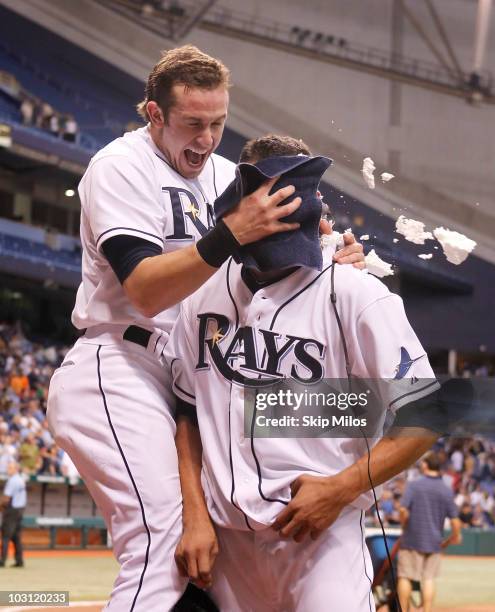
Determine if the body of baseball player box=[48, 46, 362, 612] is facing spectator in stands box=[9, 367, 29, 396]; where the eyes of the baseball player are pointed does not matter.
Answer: no

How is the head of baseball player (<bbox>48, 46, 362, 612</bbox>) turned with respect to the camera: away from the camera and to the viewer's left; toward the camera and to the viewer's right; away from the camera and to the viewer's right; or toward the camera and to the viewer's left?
toward the camera and to the viewer's right

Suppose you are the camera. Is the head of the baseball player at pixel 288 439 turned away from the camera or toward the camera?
toward the camera

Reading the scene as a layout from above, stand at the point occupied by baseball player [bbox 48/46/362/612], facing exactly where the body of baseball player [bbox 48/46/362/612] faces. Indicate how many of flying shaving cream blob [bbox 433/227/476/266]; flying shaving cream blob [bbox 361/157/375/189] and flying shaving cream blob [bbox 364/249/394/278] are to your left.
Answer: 3

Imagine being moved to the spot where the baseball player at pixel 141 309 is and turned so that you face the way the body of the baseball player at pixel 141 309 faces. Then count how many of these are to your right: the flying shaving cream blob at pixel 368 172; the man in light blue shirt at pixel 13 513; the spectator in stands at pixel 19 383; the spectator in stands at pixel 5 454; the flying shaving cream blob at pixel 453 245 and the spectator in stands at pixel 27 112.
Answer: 0

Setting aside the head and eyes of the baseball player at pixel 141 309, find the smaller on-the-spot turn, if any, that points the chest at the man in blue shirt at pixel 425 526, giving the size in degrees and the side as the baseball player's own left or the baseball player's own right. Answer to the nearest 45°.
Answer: approximately 135° to the baseball player's own left

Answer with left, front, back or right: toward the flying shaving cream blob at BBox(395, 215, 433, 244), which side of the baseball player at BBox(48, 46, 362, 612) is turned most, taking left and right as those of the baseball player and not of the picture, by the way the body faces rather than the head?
left

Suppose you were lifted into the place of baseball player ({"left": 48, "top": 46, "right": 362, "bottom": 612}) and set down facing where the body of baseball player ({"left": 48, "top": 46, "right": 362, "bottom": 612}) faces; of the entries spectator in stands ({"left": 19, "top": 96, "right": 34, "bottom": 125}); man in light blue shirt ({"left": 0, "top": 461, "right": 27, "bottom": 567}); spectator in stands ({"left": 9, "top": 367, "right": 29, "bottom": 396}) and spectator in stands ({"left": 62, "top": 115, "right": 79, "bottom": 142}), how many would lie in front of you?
0

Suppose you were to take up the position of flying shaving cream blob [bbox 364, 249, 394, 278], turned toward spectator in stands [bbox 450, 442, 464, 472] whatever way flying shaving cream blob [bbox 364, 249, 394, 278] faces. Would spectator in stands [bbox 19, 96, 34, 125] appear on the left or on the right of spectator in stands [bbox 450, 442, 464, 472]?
left

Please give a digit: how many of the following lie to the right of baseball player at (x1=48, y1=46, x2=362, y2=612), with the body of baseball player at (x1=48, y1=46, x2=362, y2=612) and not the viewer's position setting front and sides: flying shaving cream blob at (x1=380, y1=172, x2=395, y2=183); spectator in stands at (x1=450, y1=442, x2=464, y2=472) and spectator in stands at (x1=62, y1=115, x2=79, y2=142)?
0

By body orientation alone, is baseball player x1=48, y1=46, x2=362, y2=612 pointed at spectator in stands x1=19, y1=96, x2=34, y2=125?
no

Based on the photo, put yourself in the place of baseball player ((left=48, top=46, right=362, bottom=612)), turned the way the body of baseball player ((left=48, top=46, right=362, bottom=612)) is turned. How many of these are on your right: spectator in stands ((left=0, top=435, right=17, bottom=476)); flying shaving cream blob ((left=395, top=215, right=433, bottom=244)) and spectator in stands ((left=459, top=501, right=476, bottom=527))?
0

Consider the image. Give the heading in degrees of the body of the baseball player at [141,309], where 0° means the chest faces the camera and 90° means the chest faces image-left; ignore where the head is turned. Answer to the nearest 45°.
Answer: approximately 315°

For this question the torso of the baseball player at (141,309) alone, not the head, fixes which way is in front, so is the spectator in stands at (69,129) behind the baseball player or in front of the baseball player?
behind

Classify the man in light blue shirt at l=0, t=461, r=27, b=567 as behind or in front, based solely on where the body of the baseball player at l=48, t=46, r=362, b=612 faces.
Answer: behind

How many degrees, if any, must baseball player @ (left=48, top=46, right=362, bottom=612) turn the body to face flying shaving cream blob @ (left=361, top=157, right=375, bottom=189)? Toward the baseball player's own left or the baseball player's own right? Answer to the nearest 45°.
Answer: approximately 90° to the baseball player's own left

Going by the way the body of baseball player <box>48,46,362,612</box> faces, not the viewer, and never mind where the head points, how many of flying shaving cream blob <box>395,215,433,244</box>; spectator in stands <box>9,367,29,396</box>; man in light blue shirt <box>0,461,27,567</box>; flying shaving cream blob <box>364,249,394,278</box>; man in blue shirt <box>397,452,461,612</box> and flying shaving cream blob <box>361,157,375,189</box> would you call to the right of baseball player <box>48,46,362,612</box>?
0

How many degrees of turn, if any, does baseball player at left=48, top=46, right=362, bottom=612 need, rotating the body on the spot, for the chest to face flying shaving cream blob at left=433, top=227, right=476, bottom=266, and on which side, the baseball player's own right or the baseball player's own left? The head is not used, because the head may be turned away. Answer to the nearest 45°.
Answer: approximately 90° to the baseball player's own left

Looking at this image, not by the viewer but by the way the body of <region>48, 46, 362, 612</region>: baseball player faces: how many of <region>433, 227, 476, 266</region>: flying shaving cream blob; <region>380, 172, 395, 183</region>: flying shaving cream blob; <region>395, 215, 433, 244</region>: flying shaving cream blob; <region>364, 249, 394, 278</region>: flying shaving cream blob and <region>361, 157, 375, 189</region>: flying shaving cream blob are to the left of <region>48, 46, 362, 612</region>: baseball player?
5
